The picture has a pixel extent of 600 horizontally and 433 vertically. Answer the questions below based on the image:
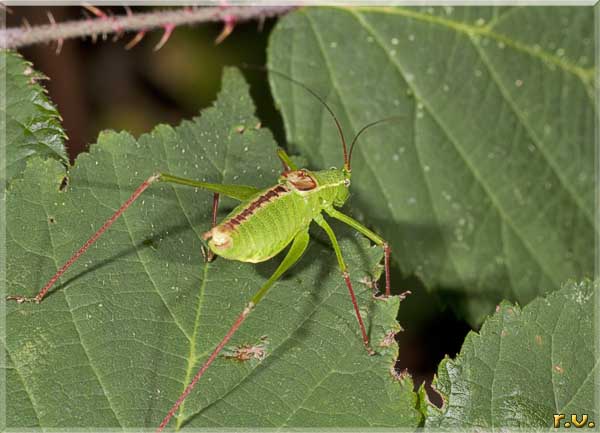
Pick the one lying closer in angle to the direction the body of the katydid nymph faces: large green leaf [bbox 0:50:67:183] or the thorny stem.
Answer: the thorny stem

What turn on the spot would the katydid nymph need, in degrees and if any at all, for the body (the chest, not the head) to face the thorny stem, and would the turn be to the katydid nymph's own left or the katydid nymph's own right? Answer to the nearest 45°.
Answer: approximately 90° to the katydid nymph's own left

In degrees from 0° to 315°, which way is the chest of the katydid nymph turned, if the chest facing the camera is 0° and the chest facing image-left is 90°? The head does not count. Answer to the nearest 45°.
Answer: approximately 225°

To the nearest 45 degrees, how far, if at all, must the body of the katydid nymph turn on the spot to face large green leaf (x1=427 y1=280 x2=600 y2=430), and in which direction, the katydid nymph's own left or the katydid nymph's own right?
approximately 90° to the katydid nymph's own right

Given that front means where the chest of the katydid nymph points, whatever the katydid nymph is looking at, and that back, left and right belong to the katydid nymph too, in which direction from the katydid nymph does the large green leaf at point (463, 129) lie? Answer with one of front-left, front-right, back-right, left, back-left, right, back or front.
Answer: front

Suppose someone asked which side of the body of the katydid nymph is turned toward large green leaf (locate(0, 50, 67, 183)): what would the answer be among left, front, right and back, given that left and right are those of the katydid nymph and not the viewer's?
left
